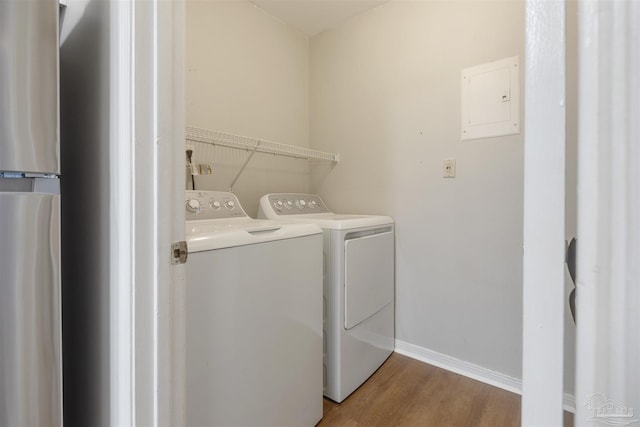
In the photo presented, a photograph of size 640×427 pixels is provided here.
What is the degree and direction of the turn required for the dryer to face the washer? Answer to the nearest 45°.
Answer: approximately 90° to its right

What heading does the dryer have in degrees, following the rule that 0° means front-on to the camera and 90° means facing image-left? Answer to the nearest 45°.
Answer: approximately 315°

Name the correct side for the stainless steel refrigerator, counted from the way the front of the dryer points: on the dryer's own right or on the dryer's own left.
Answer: on the dryer's own right
